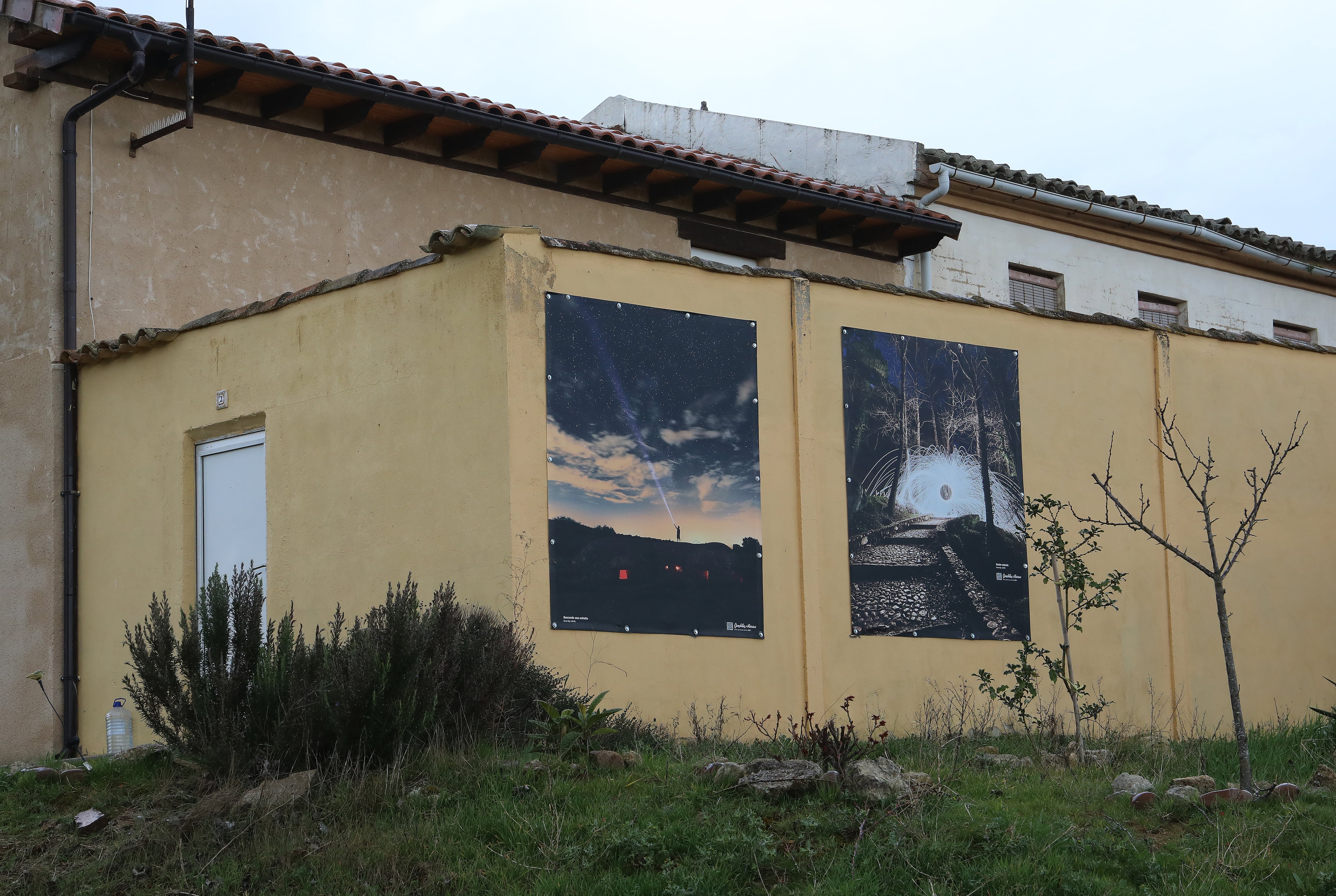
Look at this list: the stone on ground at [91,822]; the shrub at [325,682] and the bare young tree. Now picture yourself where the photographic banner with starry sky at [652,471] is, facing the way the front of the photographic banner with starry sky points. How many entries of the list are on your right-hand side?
2

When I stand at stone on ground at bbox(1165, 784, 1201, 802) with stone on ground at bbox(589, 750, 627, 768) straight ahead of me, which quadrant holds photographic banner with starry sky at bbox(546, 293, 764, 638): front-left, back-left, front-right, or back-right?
front-right

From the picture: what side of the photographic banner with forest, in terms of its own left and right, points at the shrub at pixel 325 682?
right

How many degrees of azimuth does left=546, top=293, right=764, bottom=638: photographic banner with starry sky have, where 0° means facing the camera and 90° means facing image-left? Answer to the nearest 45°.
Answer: approximately 315°

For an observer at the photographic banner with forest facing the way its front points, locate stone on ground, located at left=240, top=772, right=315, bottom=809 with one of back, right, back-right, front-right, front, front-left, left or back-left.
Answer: right

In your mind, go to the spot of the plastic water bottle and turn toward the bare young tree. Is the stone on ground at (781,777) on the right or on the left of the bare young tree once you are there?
right

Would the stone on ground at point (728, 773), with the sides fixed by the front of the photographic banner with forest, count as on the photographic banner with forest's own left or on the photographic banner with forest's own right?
on the photographic banner with forest's own right

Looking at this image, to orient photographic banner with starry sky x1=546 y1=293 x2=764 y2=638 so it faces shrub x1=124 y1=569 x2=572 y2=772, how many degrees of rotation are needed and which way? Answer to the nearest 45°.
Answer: approximately 90° to its right

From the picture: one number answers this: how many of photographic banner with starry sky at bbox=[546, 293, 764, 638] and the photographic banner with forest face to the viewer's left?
0

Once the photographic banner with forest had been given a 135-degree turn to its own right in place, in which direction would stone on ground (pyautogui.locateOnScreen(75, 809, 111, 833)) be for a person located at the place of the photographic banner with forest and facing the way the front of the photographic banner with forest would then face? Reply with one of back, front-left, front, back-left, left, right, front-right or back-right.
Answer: front-left

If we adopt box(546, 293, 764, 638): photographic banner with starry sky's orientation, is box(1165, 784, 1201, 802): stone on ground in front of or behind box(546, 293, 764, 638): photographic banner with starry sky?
in front

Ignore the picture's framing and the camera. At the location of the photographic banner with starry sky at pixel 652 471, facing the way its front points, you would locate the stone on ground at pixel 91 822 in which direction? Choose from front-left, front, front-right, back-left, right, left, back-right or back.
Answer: right

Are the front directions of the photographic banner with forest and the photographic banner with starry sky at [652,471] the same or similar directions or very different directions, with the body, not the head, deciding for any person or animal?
same or similar directions
